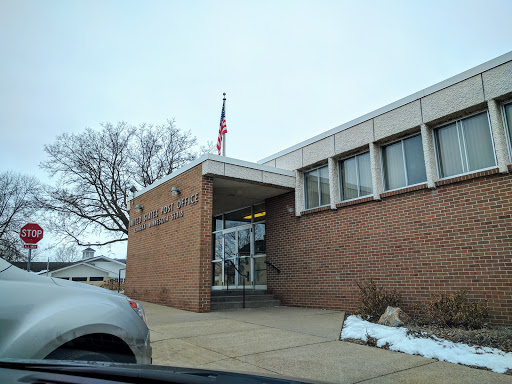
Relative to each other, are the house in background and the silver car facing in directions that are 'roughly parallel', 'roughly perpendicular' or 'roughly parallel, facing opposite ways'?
roughly perpendicular

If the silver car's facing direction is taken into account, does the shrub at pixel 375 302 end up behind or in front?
in front

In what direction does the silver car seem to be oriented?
to the viewer's right

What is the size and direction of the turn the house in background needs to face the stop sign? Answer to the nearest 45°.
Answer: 0° — it already faces it

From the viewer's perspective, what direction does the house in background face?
toward the camera

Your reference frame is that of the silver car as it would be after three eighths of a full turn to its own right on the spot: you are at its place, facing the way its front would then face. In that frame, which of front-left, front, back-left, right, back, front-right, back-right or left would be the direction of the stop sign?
back-right

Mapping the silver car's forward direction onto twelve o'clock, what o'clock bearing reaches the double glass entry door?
The double glass entry door is roughly at 10 o'clock from the silver car.

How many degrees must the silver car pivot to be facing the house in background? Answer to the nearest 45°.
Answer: approximately 90° to its left

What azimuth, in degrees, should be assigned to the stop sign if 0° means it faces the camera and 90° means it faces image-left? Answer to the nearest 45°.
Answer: approximately 0°

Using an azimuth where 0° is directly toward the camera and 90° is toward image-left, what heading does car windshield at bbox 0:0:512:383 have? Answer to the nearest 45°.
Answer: approximately 180°

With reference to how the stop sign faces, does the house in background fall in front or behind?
behind

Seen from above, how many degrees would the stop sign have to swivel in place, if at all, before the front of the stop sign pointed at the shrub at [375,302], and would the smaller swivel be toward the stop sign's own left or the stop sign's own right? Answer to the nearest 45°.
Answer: approximately 45° to the stop sign's own left

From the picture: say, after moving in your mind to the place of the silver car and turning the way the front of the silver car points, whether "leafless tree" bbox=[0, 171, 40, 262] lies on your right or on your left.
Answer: on your left
